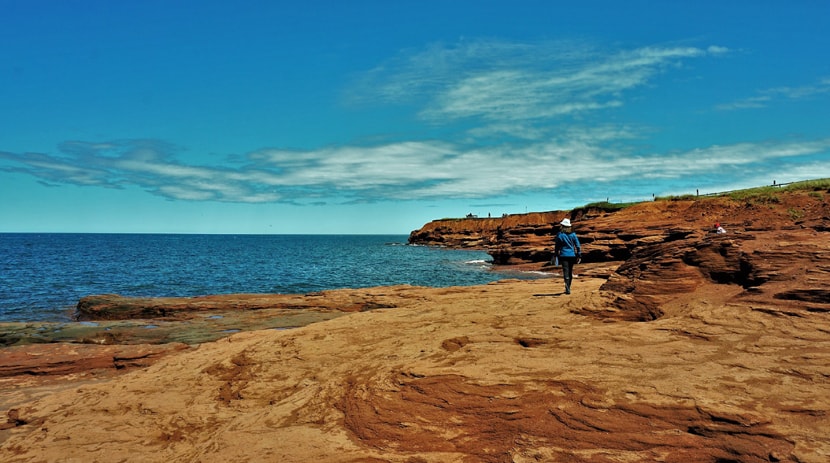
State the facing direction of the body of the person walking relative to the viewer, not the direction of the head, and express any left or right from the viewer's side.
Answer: facing away from the viewer
